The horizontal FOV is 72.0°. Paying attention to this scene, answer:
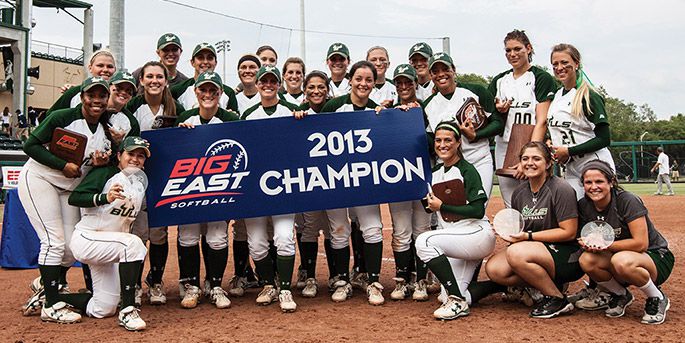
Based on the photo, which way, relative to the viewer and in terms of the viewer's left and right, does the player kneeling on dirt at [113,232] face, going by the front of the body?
facing the viewer and to the right of the viewer

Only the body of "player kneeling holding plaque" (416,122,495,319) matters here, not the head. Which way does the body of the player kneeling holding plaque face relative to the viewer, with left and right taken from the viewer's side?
facing the viewer and to the left of the viewer

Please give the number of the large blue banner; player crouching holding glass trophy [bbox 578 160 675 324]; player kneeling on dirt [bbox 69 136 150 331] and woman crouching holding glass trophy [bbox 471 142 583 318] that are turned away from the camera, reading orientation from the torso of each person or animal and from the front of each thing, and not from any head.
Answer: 0

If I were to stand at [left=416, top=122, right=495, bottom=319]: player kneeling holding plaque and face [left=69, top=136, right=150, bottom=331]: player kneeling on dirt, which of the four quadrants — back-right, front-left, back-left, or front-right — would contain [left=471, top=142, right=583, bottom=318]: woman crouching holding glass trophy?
back-left

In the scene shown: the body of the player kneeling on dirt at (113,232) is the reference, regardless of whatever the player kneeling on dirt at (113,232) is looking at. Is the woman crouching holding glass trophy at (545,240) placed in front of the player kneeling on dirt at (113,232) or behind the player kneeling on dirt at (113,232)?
in front

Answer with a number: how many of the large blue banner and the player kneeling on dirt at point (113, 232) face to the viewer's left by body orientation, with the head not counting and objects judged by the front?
0

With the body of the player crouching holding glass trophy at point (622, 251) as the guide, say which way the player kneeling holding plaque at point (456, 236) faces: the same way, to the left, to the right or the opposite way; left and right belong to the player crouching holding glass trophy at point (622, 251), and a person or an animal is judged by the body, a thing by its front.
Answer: the same way

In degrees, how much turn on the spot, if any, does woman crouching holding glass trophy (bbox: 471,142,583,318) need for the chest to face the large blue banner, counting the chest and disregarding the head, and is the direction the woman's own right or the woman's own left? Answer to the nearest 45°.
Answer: approximately 45° to the woman's own right

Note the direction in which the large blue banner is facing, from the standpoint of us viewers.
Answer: facing the viewer

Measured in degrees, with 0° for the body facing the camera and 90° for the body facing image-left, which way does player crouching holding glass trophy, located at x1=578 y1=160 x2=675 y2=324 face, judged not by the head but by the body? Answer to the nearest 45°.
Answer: approximately 45°

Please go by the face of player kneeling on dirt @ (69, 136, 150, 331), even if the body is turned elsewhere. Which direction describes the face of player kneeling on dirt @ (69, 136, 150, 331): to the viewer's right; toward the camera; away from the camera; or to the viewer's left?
toward the camera

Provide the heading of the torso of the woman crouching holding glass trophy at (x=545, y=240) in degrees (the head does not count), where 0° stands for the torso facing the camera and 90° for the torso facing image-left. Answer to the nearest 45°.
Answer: approximately 45°

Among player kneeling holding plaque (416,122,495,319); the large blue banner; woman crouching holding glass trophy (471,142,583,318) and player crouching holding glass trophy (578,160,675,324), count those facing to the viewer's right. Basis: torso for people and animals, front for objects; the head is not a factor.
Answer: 0

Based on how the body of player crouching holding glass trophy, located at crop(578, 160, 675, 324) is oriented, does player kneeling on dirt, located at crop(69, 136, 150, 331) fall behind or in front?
in front
